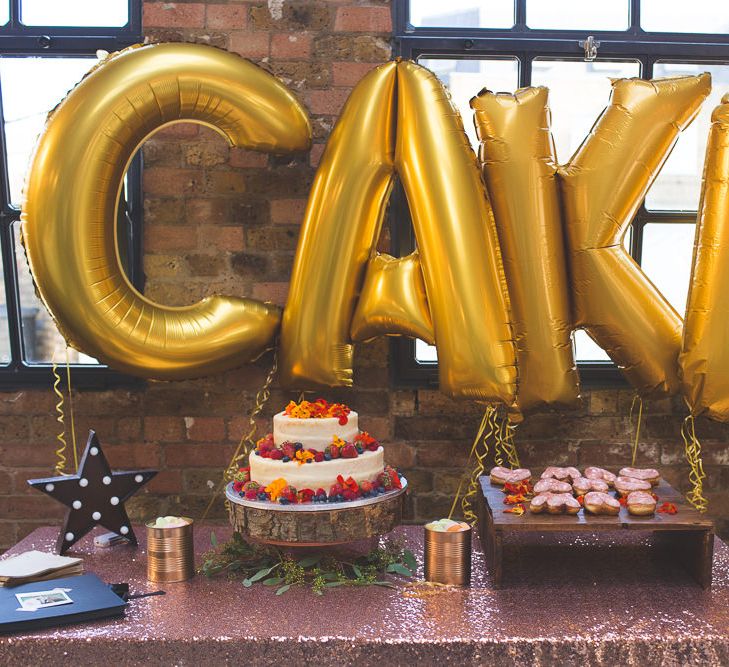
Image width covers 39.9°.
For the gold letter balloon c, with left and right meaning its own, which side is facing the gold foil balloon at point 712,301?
left

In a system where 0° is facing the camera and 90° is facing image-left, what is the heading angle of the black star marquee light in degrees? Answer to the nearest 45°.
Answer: approximately 0°

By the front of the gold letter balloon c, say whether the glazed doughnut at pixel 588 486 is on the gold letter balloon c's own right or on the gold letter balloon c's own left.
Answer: on the gold letter balloon c's own left

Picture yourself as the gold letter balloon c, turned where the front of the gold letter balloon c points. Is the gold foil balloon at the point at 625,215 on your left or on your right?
on your left

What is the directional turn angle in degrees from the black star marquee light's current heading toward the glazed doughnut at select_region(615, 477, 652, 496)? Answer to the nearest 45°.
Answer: approximately 45° to its left

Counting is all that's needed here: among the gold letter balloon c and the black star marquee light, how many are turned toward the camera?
2

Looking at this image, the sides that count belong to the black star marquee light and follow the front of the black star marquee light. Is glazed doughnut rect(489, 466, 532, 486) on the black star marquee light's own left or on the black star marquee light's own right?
on the black star marquee light's own left

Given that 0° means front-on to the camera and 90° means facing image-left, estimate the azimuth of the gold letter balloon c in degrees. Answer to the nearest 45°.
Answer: approximately 0°

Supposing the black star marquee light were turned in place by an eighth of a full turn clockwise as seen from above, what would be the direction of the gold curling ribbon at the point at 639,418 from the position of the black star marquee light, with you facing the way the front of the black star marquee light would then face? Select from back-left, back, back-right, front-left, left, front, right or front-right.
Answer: back-left
